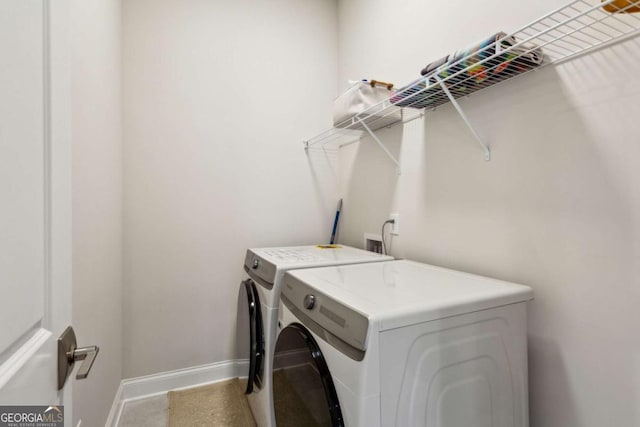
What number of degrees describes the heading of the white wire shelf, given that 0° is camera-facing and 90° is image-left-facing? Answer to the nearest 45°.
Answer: approximately 45°

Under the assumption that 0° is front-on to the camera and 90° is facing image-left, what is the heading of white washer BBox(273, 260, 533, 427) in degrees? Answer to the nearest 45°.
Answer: approximately 45°

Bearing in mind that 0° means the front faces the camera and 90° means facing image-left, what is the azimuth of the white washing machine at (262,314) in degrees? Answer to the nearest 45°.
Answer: approximately 90°

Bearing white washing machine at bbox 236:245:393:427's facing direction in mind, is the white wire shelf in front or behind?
behind

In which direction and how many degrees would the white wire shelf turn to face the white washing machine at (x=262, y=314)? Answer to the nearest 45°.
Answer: approximately 45° to its right

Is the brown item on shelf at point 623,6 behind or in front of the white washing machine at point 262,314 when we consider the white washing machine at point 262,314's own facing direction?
behind
